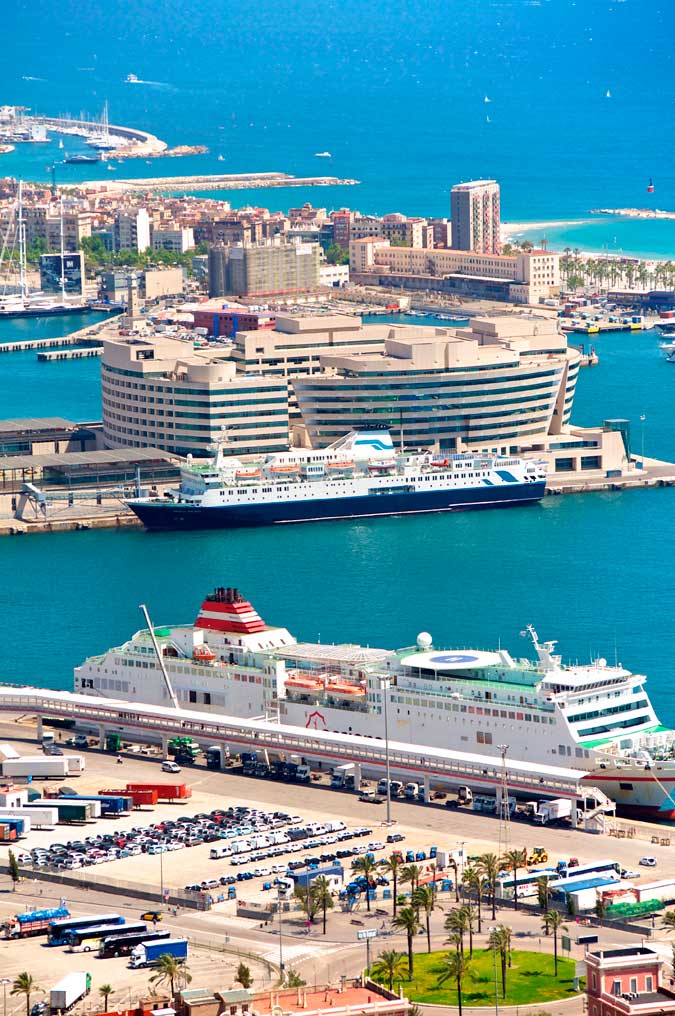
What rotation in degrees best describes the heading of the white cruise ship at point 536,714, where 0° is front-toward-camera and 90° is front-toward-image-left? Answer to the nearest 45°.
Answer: approximately 315°

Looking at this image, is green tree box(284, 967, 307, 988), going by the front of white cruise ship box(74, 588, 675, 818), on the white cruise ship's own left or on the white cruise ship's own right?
on the white cruise ship's own right

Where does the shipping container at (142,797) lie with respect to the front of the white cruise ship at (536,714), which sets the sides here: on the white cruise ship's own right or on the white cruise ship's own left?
on the white cruise ship's own right

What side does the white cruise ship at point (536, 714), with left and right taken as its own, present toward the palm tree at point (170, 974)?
right
